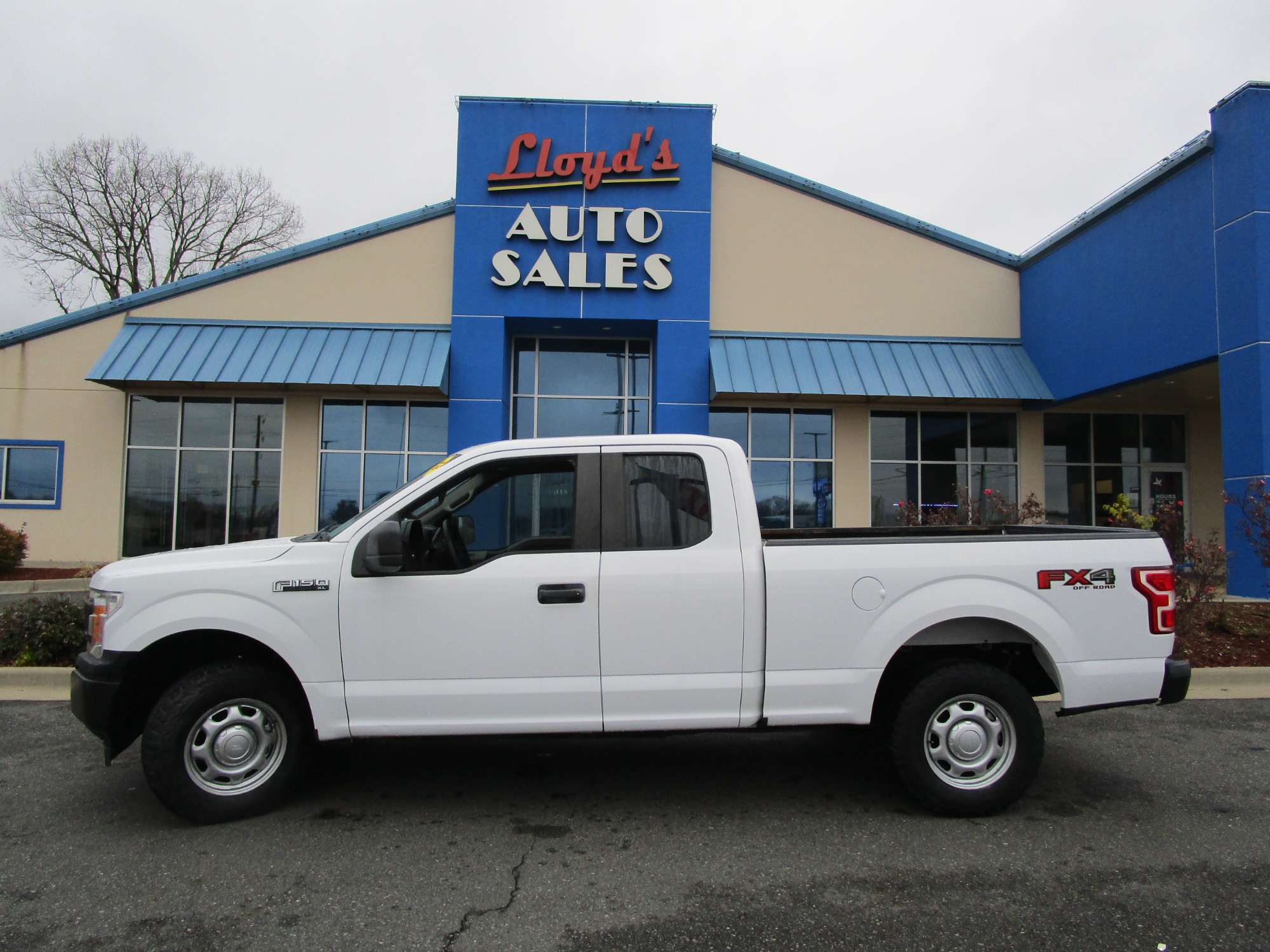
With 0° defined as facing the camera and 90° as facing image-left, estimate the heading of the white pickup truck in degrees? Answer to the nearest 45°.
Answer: approximately 90°

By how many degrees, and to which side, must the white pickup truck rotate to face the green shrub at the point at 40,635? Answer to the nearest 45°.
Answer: approximately 45° to its right

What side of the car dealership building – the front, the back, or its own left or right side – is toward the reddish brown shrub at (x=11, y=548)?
right

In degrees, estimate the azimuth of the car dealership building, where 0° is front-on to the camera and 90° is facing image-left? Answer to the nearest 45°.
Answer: approximately 0°

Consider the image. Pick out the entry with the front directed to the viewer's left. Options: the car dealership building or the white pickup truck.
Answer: the white pickup truck

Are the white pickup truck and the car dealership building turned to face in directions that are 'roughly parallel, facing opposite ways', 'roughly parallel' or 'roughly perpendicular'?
roughly perpendicular

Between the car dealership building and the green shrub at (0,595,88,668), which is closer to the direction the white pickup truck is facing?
the green shrub

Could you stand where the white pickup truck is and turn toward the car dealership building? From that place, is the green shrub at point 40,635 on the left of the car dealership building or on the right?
left

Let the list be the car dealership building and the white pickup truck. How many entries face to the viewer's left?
1

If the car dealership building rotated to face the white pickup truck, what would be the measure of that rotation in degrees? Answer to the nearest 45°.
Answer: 0° — it already faces it

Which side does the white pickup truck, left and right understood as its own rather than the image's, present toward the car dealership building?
right
